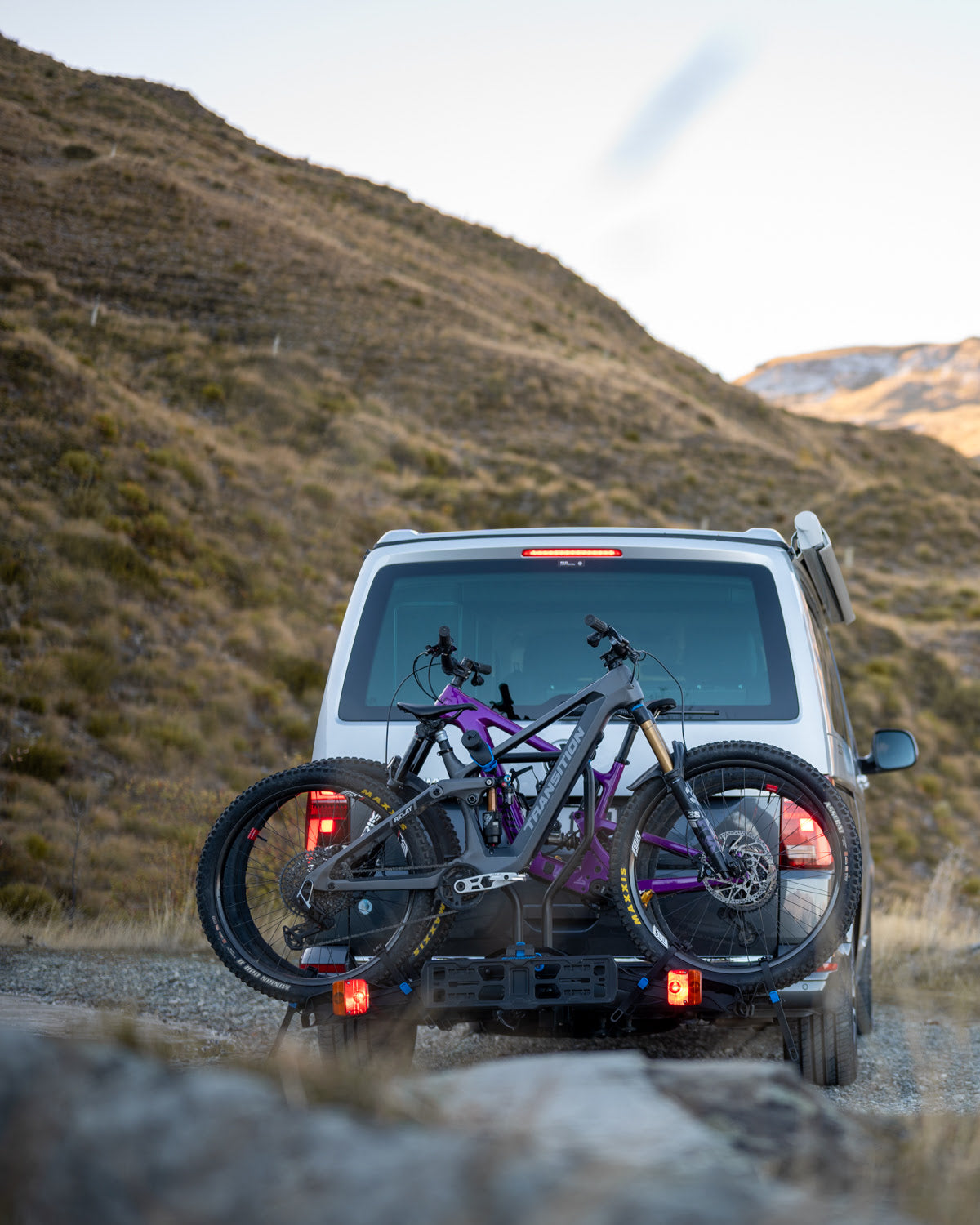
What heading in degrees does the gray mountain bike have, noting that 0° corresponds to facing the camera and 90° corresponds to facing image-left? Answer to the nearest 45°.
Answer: approximately 270°

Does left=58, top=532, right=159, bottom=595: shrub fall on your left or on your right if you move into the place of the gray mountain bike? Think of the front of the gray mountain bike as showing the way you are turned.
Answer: on your left

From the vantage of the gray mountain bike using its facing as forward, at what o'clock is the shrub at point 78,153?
The shrub is roughly at 8 o'clock from the gray mountain bike.

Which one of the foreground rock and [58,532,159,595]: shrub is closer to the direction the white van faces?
the shrub

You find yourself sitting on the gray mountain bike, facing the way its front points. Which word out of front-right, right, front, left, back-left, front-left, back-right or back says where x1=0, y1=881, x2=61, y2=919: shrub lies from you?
back-left

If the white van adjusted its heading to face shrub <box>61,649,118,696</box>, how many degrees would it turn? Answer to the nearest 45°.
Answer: approximately 45° to its left

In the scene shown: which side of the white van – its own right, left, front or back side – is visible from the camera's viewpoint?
back

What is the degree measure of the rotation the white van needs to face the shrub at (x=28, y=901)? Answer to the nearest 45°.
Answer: approximately 45° to its left

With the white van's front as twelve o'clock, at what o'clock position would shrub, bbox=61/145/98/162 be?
The shrub is roughly at 11 o'clock from the white van.
